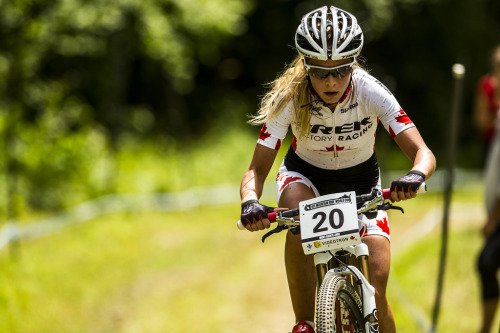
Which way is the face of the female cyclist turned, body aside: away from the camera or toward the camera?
toward the camera

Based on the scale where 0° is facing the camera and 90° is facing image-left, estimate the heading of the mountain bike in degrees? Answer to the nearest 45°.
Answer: approximately 0°

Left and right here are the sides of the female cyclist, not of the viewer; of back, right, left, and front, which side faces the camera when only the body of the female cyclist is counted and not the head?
front
